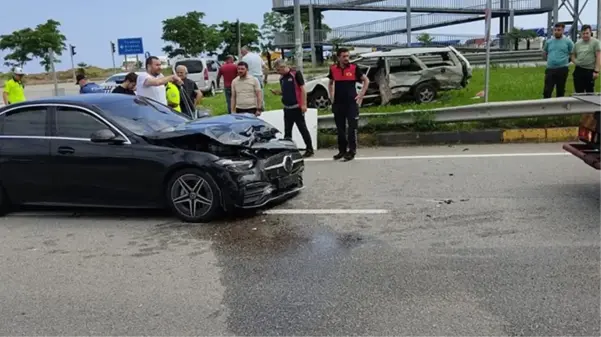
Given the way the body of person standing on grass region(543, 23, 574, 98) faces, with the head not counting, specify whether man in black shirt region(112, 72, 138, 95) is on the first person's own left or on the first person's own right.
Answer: on the first person's own right

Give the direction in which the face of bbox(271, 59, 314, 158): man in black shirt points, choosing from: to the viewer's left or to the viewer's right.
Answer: to the viewer's left

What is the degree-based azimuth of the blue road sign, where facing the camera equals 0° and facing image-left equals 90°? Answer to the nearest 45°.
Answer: approximately 0°

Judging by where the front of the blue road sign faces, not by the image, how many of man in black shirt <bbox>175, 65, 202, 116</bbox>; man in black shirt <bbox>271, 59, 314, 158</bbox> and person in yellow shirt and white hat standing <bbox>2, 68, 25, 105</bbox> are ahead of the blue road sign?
3

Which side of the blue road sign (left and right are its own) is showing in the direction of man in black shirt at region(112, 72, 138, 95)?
front

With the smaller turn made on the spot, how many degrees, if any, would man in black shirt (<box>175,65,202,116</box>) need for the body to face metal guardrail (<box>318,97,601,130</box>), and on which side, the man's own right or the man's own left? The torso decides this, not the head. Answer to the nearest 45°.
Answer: approximately 135° to the man's own left

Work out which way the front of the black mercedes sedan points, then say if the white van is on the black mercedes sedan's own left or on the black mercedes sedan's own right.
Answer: on the black mercedes sedan's own left

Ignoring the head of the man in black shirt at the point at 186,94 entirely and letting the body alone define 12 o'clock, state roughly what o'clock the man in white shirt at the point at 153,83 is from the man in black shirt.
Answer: The man in white shirt is roughly at 11 o'clock from the man in black shirt.
